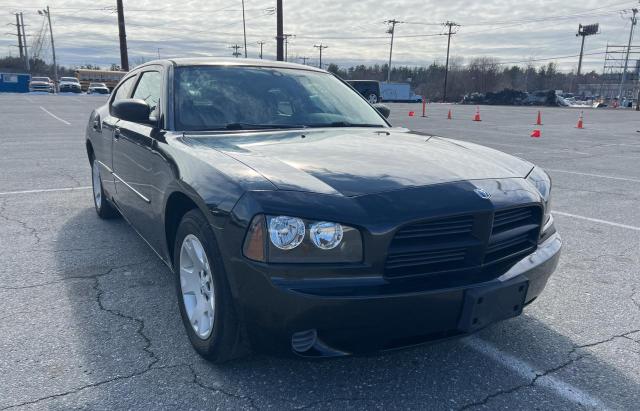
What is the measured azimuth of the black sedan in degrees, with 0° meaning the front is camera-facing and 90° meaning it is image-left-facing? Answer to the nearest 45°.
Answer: approximately 315°

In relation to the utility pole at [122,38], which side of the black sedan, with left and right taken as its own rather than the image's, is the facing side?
back

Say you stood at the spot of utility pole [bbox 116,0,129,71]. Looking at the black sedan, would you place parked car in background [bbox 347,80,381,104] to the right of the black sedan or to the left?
left

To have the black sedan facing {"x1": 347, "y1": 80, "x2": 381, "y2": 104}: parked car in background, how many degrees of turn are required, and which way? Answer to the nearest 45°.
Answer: approximately 135° to its left

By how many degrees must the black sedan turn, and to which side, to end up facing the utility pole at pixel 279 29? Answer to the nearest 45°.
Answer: approximately 135° to its left
